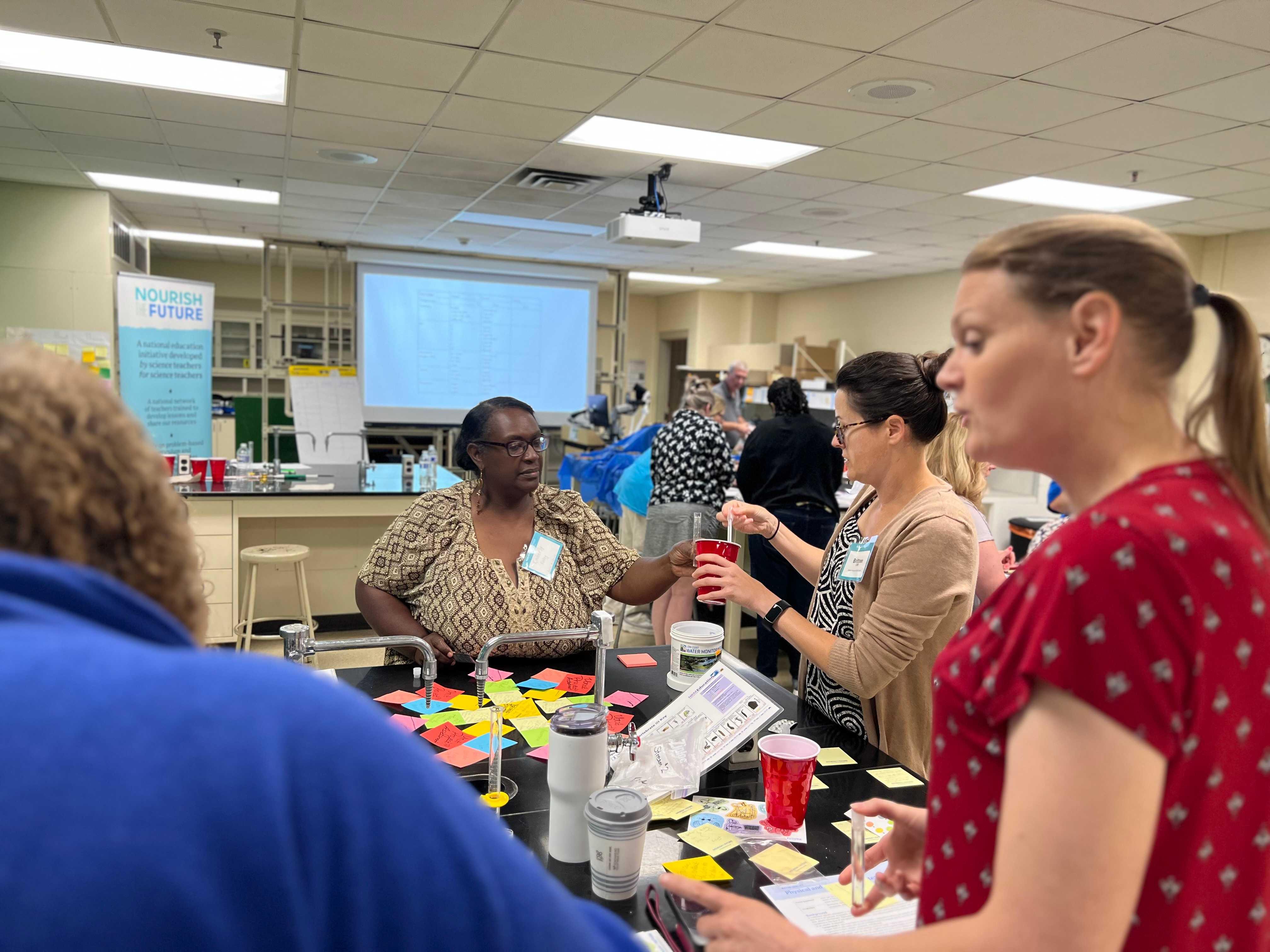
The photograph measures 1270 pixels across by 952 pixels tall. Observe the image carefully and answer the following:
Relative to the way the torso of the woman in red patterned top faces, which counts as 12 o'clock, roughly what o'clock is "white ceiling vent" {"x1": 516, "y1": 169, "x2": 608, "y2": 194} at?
The white ceiling vent is roughly at 2 o'clock from the woman in red patterned top.

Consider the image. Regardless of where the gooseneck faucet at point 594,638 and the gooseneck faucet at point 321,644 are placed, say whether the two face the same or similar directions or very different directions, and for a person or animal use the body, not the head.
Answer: very different directions

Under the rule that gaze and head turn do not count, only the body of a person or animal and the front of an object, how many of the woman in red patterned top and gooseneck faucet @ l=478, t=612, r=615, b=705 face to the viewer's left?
2

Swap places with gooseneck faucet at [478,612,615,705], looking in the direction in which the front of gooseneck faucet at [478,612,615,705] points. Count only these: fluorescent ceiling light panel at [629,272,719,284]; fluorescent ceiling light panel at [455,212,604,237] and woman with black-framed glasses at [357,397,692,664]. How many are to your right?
3

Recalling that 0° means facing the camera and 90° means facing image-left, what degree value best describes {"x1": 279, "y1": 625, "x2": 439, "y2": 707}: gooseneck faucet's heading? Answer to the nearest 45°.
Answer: approximately 270°

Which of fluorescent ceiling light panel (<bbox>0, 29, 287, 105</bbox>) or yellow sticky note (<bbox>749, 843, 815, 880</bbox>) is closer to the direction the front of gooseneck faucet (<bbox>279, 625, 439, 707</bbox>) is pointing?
the yellow sticky note

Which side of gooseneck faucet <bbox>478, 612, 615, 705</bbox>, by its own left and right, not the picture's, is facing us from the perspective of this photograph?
left

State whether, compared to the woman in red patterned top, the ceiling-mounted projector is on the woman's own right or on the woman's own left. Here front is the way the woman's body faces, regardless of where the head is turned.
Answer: on the woman's own right

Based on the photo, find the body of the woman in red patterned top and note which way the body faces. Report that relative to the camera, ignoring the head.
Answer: to the viewer's left
